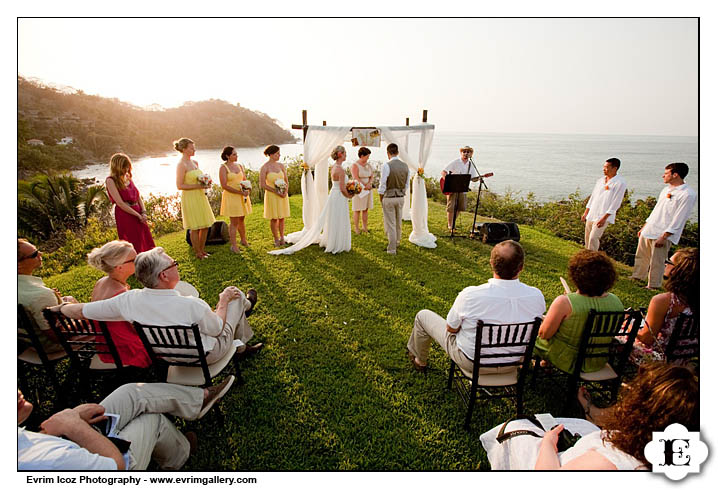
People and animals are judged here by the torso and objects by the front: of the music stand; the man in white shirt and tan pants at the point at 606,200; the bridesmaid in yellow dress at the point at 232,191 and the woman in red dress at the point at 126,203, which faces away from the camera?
the music stand

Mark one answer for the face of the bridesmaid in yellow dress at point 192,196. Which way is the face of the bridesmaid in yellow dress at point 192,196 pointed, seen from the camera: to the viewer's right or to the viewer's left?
to the viewer's right

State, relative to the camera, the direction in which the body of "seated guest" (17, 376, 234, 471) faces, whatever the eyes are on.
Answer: to the viewer's right

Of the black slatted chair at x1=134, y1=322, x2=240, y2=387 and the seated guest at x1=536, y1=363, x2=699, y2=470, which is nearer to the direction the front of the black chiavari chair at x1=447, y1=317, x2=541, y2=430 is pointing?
the black slatted chair

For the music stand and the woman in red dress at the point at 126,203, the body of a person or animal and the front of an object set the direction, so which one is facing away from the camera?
the music stand

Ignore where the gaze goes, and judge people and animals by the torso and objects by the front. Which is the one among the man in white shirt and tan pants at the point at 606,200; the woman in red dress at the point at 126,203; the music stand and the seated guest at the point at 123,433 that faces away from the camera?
the music stand
